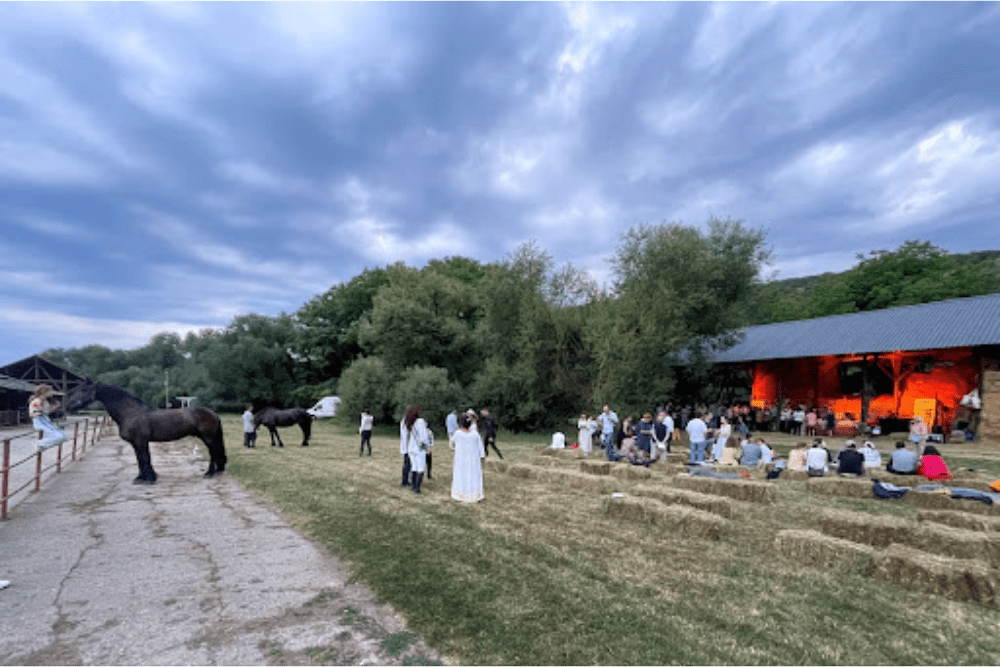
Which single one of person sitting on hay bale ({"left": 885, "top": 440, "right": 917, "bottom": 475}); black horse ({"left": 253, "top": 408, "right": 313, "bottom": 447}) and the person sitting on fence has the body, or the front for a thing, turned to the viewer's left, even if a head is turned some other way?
the black horse

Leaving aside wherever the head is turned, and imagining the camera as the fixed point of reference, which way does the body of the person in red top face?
away from the camera

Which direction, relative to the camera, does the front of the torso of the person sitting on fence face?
to the viewer's right

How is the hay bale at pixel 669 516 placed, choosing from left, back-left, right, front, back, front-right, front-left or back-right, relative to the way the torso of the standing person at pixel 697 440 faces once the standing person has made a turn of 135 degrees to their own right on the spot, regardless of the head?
front-right

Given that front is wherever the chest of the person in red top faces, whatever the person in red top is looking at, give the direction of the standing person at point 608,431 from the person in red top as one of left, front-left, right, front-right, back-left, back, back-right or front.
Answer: left

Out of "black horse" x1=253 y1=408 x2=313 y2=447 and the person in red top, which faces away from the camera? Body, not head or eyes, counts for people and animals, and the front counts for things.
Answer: the person in red top

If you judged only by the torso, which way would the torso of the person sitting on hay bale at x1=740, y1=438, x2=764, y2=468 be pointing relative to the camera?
away from the camera

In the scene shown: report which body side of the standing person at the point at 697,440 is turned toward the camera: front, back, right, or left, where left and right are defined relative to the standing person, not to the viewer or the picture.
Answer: back

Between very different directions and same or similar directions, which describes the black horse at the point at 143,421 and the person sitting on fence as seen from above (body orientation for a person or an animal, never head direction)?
very different directions

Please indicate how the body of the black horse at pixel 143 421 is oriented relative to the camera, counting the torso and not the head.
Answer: to the viewer's left

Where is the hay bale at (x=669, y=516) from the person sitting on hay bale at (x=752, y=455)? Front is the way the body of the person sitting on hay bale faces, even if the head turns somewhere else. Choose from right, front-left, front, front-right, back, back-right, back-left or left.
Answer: back

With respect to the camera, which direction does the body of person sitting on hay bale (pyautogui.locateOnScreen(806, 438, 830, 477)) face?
away from the camera

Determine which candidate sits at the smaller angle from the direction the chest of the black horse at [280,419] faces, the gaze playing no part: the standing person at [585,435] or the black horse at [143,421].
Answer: the black horse

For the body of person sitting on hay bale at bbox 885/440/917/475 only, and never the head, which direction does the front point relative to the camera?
away from the camera

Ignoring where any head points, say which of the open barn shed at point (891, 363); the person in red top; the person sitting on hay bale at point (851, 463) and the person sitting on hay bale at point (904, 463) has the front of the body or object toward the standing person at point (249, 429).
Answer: the open barn shed

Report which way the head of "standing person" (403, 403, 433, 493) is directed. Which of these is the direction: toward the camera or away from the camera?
away from the camera

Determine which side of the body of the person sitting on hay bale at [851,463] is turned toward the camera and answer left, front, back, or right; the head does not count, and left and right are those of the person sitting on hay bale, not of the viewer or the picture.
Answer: back
